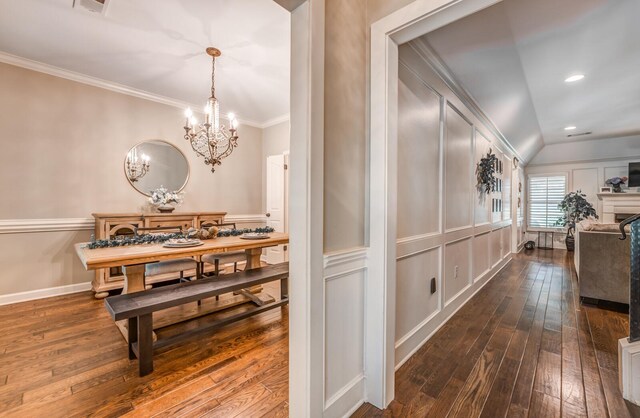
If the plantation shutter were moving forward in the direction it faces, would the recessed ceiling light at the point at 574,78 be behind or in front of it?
in front

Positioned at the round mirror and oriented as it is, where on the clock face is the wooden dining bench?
The wooden dining bench is roughly at 12 o'clock from the round mirror.

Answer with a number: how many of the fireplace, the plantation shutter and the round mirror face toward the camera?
3

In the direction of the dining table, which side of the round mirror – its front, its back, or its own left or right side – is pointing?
front

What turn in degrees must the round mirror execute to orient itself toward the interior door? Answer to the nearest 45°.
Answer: approximately 90° to its left

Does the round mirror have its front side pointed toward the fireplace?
no

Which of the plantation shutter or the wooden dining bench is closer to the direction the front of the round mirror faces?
the wooden dining bench

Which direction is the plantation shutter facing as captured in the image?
toward the camera

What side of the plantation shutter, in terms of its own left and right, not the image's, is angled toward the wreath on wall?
front

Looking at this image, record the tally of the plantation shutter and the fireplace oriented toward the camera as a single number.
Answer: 2

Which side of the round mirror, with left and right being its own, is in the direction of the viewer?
front

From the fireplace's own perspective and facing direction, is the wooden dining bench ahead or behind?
ahead

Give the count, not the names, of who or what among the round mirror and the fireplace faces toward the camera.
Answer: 2

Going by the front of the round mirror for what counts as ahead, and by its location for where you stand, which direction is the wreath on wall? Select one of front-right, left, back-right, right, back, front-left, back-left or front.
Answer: front-left
